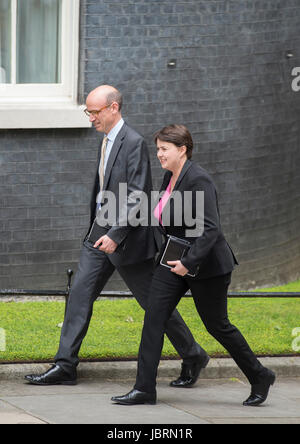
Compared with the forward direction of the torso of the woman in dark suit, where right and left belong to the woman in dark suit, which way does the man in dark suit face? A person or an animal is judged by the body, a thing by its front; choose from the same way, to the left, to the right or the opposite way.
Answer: the same way

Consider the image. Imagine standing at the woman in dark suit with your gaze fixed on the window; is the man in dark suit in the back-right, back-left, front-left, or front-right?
front-left

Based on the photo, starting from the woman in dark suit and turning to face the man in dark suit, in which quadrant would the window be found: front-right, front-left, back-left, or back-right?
front-right

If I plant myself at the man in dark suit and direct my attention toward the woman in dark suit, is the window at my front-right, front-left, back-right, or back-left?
back-left

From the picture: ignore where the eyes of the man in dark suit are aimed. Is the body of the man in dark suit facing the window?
no
